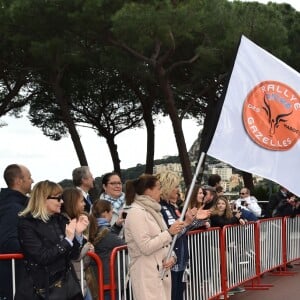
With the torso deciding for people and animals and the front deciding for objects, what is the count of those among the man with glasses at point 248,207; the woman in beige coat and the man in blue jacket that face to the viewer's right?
2

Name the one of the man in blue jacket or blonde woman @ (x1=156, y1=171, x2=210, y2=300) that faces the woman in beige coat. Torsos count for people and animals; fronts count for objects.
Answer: the man in blue jacket

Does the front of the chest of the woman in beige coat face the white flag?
yes

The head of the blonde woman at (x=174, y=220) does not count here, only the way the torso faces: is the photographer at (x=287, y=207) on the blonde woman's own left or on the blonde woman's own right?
on the blonde woman's own left

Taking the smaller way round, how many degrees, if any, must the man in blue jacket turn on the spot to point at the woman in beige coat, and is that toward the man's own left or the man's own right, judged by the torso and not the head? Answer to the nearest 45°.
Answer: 0° — they already face them

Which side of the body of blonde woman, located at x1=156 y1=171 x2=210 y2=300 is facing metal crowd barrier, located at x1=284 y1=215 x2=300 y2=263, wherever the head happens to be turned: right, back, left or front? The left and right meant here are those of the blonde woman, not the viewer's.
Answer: left

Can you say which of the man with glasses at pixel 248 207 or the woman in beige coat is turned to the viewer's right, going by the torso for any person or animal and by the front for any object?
the woman in beige coat

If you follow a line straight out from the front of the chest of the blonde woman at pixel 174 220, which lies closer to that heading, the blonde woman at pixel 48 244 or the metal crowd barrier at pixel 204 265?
the metal crowd barrier

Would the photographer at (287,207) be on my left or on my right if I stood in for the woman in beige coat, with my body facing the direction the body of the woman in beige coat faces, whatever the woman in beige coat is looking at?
on my left

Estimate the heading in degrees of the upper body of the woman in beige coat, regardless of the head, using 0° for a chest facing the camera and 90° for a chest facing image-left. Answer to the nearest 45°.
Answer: approximately 270°

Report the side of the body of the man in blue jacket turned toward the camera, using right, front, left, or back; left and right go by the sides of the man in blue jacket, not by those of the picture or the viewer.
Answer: right

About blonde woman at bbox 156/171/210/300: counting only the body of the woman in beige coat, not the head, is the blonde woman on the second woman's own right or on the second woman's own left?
on the second woman's own left
